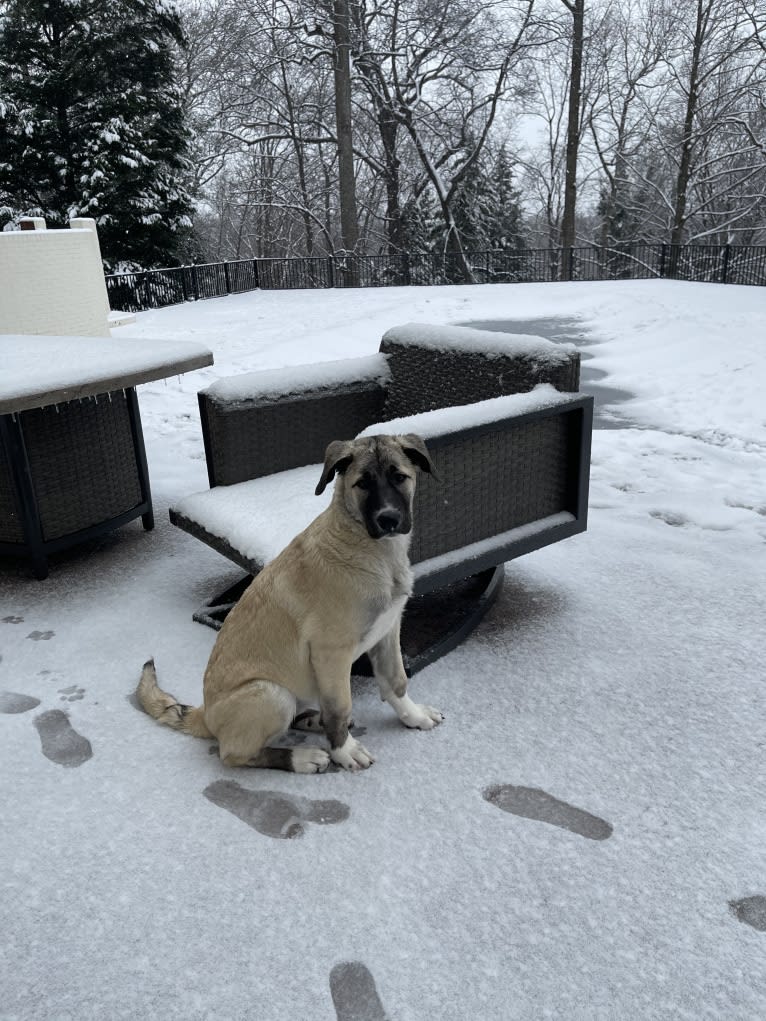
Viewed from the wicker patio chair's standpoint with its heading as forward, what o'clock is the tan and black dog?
The tan and black dog is roughly at 11 o'clock from the wicker patio chair.

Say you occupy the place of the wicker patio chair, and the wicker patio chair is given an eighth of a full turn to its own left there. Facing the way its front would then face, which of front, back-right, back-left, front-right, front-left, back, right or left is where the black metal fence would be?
back

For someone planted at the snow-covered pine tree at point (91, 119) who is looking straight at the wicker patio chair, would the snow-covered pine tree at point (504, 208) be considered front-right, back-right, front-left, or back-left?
back-left

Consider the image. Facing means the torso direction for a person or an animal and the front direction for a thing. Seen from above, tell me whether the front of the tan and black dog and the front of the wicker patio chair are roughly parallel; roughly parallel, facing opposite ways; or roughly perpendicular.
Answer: roughly perpendicular

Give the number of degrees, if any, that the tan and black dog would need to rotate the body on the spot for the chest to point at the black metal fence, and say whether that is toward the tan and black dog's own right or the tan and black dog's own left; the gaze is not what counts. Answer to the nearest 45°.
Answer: approximately 135° to the tan and black dog's own left

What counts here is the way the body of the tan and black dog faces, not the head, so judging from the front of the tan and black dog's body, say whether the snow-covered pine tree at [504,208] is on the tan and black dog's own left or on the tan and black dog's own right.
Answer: on the tan and black dog's own left

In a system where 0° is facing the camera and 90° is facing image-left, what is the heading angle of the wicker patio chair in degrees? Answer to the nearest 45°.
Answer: approximately 45°

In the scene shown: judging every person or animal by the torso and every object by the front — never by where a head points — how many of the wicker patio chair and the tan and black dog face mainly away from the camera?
0

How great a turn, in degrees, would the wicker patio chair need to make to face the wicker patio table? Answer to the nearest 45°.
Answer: approximately 45° to its right

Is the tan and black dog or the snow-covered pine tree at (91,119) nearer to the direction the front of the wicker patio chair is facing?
the tan and black dog

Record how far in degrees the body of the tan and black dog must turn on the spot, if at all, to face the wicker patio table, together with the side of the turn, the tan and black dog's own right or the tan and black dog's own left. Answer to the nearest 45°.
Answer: approximately 180°
